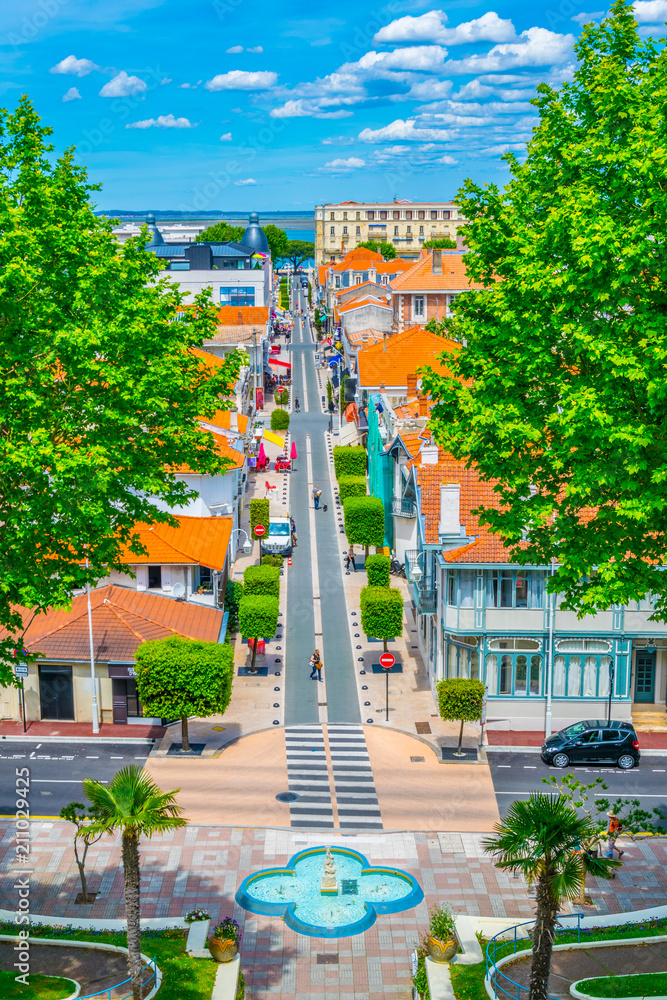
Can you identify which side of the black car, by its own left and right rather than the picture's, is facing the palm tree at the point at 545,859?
left

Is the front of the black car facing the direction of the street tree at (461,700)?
yes

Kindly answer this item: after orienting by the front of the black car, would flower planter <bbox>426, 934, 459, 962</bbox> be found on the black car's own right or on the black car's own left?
on the black car's own left

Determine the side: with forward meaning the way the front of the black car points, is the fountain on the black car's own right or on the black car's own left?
on the black car's own left

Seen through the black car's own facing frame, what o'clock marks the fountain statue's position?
The fountain statue is roughly at 10 o'clock from the black car.

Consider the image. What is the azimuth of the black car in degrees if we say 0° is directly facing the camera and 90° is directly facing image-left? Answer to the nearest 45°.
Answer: approximately 90°

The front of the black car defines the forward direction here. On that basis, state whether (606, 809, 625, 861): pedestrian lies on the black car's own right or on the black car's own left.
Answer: on the black car's own left

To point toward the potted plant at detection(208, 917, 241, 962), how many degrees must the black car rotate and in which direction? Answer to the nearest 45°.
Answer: approximately 45° to its left

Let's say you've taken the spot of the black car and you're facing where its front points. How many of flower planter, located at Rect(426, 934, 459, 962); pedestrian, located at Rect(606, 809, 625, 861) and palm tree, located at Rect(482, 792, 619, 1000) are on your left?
3
